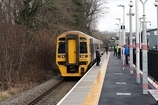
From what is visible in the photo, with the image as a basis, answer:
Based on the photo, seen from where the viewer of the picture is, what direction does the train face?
facing the viewer
